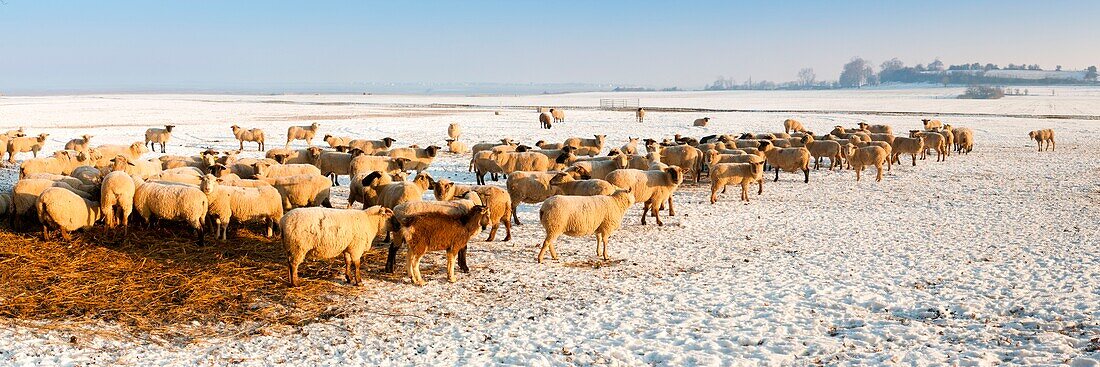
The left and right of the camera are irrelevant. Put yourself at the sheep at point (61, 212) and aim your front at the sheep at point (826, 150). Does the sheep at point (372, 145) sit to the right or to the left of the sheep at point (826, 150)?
left

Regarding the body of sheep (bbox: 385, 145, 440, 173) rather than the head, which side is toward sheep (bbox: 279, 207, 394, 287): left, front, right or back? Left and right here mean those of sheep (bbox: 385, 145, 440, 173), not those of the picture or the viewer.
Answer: right

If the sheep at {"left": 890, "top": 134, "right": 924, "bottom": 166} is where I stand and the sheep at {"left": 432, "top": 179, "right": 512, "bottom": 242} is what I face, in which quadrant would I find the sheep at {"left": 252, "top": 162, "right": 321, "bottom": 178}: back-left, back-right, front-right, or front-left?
front-right

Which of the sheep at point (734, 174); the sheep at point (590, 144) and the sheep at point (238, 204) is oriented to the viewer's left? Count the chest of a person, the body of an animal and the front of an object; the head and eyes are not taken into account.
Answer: the sheep at point (238, 204)

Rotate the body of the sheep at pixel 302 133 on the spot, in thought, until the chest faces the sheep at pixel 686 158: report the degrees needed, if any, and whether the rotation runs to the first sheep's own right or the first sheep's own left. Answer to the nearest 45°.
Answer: approximately 45° to the first sheep's own right

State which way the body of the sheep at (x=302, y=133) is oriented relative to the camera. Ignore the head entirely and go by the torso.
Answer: to the viewer's right

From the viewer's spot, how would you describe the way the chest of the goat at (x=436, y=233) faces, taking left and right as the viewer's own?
facing to the right of the viewer

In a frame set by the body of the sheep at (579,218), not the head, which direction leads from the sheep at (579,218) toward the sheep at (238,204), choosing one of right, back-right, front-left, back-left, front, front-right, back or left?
back

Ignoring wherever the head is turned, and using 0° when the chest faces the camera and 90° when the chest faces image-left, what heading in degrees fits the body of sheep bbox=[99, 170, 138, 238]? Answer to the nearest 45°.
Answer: approximately 180°

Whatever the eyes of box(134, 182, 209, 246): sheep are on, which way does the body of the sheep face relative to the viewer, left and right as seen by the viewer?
facing to the left of the viewer

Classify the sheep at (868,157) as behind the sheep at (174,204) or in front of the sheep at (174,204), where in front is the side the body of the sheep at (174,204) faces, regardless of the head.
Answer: behind

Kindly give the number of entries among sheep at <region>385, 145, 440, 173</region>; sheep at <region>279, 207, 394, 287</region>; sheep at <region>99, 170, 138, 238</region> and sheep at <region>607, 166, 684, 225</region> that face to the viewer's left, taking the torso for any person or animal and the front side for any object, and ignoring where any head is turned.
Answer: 0

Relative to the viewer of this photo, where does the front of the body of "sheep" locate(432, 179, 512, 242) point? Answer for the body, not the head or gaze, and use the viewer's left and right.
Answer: facing to the left of the viewer

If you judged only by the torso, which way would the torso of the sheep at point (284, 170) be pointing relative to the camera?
to the viewer's left
